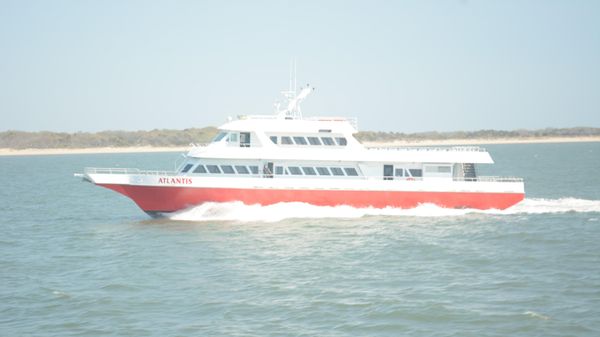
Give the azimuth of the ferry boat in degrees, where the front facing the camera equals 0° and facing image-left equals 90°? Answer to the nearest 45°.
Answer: approximately 90°
